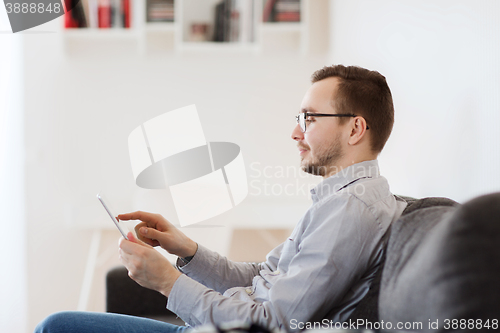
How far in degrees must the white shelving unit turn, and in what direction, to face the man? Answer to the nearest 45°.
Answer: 0° — it already faces them

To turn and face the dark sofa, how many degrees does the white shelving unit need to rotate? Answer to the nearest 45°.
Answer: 0° — it already faces it

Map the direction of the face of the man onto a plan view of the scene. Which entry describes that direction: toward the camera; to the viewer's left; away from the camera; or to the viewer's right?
to the viewer's left

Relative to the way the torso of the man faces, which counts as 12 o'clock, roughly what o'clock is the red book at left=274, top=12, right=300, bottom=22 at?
The red book is roughly at 3 o'clock from the man.

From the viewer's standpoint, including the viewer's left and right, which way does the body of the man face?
facing to the left of the viewer

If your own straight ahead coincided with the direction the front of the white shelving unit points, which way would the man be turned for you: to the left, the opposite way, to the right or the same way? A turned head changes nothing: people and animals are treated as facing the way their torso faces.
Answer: to the right

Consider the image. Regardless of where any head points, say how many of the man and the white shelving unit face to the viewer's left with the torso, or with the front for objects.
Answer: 1
